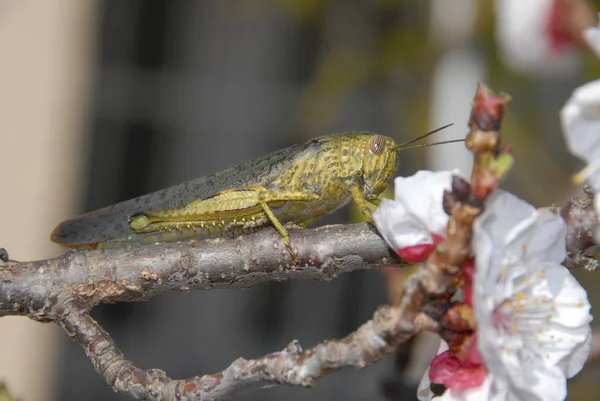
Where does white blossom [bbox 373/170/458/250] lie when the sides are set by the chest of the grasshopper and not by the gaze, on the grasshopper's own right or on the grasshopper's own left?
on the grasshopper's own right

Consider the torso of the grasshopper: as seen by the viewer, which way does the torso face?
to the viewer's right

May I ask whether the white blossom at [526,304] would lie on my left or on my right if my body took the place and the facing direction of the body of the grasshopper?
on my right
